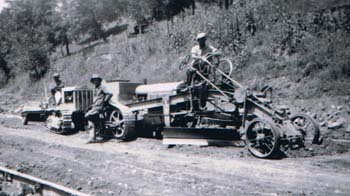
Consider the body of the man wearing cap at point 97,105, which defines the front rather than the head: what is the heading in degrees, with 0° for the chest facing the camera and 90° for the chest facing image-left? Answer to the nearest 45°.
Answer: approximately 45°

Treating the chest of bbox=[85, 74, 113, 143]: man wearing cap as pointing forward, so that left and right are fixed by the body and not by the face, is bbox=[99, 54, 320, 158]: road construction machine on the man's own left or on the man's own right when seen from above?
on the man's own left
